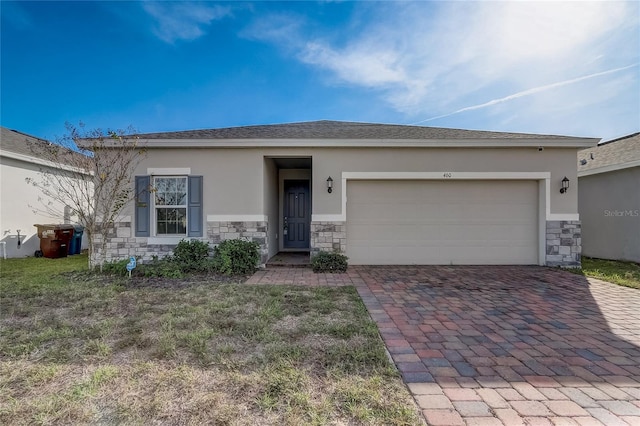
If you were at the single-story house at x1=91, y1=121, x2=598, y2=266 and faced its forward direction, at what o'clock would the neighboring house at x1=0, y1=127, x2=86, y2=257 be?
The neighboring house is roughly at 3 o'clock from the single-story house.

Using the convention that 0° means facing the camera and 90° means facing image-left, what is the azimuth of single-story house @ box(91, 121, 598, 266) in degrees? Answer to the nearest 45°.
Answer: approximately 0°

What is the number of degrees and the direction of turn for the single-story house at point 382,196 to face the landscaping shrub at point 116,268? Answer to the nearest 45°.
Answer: approximately 90° to its right

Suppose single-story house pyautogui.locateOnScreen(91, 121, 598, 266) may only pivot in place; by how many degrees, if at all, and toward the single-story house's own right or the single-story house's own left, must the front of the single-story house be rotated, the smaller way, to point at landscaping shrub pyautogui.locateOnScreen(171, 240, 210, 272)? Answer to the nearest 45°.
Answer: approximately 90° to the single-story house's own right

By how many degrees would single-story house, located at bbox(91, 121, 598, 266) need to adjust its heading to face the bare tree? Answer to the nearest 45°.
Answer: approximately 90° to its right

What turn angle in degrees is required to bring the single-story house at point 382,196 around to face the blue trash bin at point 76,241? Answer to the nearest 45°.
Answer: approximately 90° to its right

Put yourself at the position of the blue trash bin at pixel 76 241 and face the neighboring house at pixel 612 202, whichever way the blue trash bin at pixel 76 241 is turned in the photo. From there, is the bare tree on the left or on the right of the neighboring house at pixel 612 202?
right

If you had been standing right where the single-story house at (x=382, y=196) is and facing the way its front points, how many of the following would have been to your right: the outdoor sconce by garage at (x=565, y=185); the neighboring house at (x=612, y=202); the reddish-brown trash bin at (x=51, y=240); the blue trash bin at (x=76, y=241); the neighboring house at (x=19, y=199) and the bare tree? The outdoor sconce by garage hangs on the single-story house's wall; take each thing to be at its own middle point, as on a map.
4
